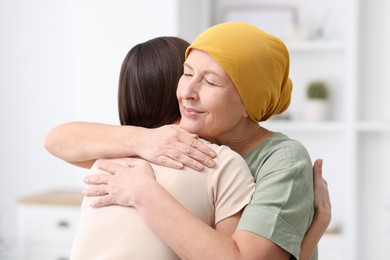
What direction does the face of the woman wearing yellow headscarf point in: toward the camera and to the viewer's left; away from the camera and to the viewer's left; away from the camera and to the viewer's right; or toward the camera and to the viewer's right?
toward the camera and to the viewer's left

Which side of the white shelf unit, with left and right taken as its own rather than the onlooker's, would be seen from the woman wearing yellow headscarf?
front

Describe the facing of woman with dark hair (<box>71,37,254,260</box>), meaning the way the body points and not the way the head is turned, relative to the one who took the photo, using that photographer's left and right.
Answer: facing away from the viewer and to the right of the viewer

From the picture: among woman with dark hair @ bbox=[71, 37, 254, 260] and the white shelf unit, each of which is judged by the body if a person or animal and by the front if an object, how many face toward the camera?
1

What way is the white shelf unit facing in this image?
toward the camera

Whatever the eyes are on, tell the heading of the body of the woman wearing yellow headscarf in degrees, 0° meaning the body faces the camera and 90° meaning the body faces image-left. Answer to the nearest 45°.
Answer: approximately 45°

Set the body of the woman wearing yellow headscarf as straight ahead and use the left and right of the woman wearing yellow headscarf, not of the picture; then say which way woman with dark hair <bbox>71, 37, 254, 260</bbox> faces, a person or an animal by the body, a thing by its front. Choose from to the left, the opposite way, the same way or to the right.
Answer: the opposite way

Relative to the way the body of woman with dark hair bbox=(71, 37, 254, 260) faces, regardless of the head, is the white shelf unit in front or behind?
in front

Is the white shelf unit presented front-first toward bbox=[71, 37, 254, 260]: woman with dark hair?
yes

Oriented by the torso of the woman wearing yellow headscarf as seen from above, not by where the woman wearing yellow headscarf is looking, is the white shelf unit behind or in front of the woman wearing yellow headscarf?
behind
